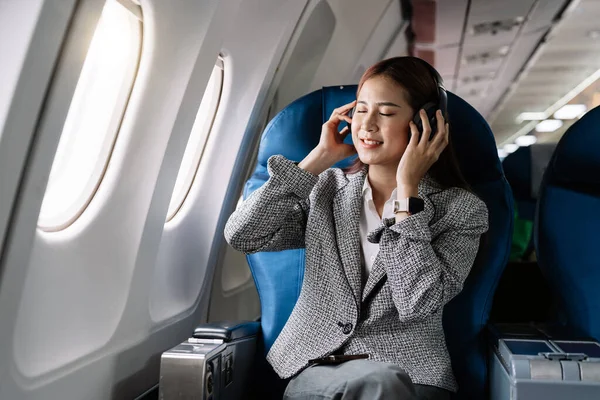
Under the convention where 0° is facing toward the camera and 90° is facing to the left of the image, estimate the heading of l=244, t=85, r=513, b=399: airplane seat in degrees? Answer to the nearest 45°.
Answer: approximately 0°

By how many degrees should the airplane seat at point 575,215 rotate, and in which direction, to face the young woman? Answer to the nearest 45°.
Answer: approximately 45° to its right

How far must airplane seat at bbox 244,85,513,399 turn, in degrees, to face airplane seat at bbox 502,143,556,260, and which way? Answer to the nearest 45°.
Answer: approximately 180°

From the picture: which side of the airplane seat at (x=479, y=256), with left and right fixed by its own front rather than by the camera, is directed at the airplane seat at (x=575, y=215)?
left

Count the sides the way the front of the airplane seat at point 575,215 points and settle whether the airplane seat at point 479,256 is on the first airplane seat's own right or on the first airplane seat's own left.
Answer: on the first airplane seat's own right

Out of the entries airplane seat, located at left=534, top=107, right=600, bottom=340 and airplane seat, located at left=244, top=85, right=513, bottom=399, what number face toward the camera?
2

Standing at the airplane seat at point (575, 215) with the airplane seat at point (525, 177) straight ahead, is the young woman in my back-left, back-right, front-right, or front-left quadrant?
back-left
